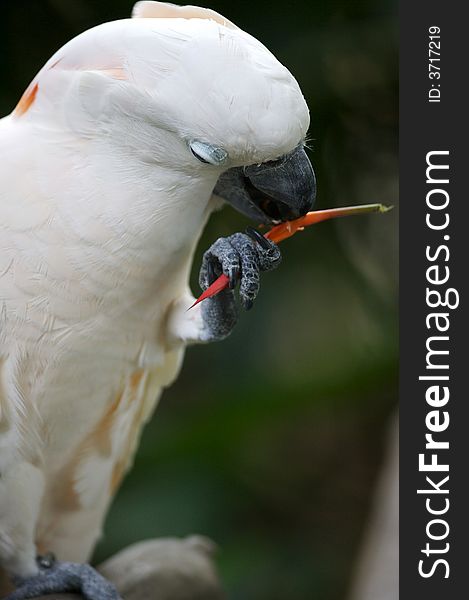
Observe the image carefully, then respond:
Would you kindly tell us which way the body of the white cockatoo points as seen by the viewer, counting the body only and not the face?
to the viewer's right
